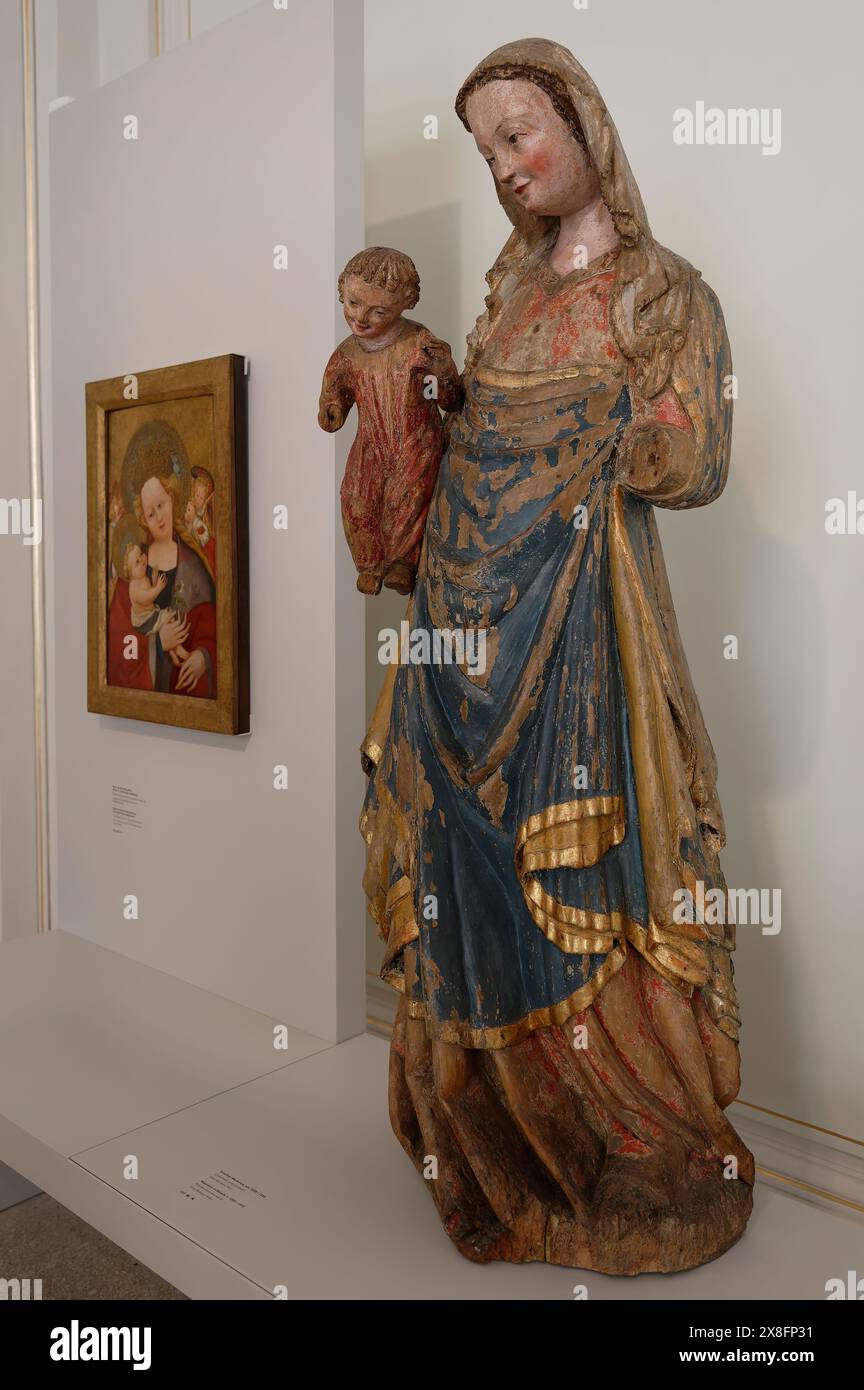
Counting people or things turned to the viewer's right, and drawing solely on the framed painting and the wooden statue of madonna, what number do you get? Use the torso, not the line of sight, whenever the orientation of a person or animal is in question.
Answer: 0

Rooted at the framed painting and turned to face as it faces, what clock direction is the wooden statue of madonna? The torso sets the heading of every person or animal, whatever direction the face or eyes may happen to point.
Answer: The wooden statue of madonna is roughly at 10 o'clock from the framed painting.

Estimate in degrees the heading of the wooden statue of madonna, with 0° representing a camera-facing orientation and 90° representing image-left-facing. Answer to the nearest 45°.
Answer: approximately 45°

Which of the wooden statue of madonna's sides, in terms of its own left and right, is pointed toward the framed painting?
right
